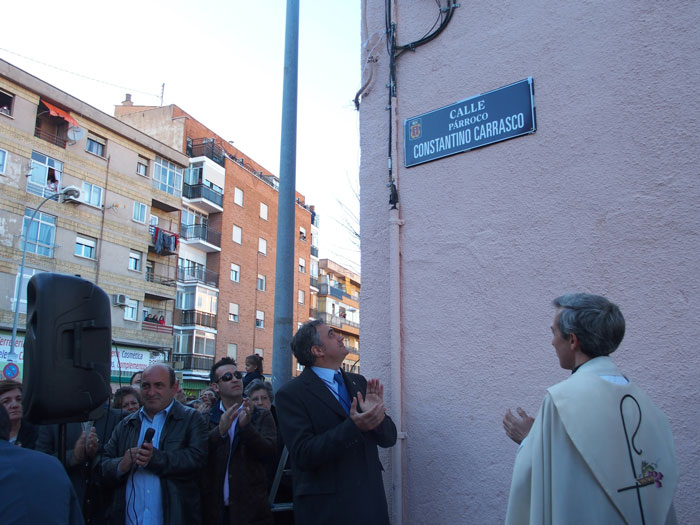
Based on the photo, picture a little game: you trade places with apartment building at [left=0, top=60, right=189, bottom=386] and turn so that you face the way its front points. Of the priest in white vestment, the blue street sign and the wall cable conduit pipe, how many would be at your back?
0

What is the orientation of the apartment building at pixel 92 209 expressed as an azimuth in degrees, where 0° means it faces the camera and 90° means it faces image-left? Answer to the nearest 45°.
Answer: approximately 315°

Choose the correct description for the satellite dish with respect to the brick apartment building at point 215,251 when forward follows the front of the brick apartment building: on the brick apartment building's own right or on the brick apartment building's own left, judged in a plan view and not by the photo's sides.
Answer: on the brick apartment building's own right

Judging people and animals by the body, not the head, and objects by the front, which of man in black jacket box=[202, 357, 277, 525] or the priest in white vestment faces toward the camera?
the man in black jacket

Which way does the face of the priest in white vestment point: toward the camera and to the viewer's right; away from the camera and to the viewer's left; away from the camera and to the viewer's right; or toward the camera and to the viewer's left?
away from the camera and to the viewer's left

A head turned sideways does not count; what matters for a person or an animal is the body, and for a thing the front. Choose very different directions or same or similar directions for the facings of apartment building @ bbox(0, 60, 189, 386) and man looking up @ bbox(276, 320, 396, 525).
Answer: same or similar directions

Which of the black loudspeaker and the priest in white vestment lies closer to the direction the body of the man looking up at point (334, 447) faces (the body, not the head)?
the priest in white vestment

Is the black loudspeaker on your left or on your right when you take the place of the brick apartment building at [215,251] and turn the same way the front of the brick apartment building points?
on your right

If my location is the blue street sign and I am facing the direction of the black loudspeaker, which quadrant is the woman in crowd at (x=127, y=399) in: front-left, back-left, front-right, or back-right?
front-right

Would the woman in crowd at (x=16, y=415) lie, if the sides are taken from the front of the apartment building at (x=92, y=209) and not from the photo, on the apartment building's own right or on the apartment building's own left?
on the apartment building's own right

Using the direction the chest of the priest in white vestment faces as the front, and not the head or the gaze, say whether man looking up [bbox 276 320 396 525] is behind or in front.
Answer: in front

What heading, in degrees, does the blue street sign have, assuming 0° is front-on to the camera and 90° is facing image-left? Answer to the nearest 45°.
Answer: approximately 45°

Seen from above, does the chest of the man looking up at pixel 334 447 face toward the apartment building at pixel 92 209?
no

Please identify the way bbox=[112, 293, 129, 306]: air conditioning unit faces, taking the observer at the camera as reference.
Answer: facing the viewer and to the right of the viewer

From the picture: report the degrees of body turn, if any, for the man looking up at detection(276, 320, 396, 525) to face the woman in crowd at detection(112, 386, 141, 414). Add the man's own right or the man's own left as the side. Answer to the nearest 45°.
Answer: approximately 180°

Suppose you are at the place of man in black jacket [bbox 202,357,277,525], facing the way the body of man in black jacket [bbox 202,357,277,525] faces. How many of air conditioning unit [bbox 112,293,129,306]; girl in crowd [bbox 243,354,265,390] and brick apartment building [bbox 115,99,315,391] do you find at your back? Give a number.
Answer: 3

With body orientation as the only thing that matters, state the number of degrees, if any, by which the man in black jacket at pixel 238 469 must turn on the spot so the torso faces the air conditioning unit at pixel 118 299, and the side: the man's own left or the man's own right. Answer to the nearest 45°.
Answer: approximately 180°

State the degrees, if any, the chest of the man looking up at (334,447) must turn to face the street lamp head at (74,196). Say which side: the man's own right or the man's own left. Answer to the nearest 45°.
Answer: approximately 180°

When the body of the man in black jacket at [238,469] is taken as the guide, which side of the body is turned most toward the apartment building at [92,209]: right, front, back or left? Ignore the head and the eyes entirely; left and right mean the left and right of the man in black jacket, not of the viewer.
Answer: back

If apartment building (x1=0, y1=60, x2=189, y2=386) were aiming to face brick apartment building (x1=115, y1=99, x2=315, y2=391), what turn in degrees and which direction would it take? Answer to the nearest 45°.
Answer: approximately 90° to its left

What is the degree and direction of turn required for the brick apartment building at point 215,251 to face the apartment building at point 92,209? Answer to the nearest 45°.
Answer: approximately 90° to its right

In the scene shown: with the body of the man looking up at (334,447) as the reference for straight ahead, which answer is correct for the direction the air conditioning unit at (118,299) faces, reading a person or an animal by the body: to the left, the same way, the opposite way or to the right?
the same way
